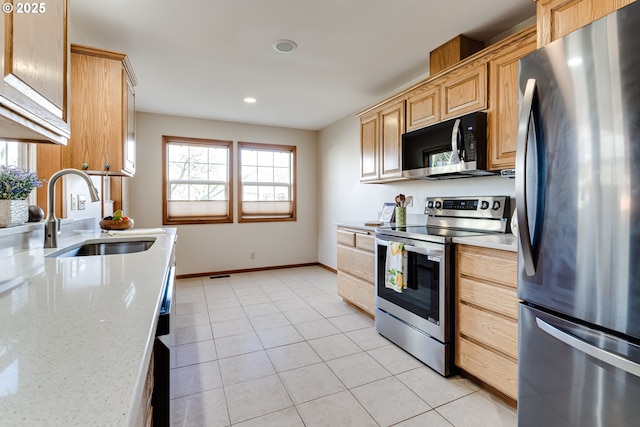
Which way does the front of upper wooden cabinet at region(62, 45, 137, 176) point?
to the viewer's right

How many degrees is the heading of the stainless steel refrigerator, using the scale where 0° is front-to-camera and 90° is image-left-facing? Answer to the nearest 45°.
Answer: approximately 45°

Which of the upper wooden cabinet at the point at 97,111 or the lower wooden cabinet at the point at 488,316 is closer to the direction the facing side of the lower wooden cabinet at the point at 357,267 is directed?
the upper wooden cabinet

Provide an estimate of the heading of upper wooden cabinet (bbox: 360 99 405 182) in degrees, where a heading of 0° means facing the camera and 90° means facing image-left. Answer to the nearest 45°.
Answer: approximately 45°

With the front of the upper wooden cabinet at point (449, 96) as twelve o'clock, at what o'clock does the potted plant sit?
The potted plant is roughly at 12 o'clock from the upper wooden cabinet.

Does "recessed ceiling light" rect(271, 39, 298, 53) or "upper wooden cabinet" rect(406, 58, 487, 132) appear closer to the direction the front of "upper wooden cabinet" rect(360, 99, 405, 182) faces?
the recessed ceiling light

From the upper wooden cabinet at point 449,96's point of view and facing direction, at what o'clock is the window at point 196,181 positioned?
The window is roughly at 2 o'clock from the upper wooden cabinet.

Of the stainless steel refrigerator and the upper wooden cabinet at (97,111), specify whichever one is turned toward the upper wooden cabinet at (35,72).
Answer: the stainless steel refrigerator

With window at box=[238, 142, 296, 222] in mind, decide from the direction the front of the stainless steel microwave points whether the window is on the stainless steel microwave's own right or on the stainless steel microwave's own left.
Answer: on the stainless steel microwave's own right
